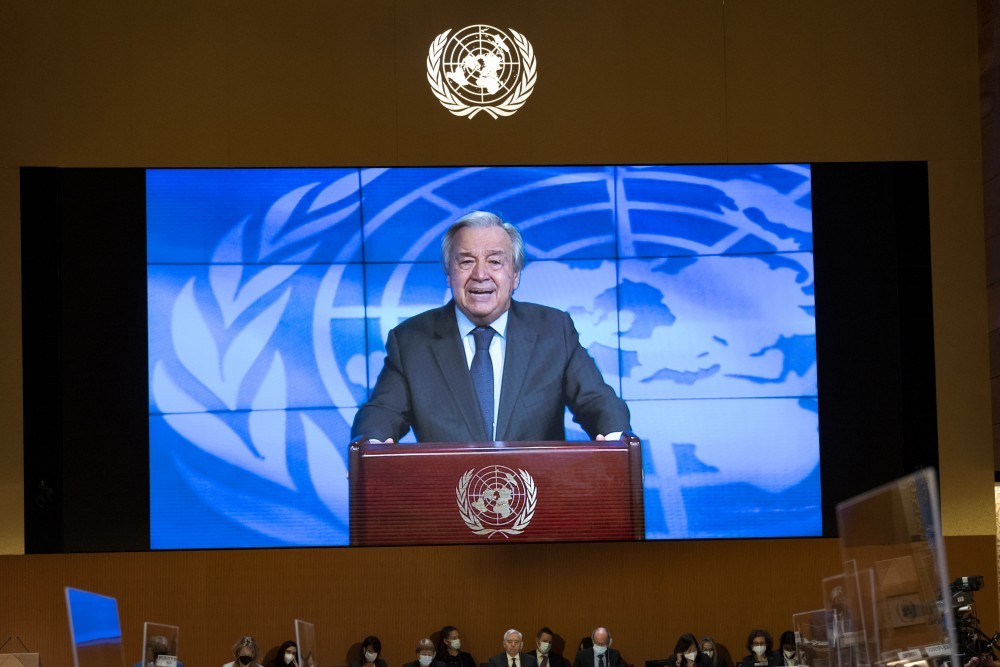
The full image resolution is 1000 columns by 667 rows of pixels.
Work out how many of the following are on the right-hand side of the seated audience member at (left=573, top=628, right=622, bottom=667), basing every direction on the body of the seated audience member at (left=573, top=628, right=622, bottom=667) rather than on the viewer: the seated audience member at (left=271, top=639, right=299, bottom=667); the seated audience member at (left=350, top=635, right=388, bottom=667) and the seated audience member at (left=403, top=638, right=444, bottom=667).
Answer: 3

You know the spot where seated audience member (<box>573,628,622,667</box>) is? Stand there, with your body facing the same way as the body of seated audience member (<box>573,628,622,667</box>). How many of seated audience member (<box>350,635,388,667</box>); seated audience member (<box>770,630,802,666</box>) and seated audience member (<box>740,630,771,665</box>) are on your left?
2

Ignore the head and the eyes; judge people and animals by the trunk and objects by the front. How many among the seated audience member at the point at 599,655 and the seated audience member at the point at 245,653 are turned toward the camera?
2
